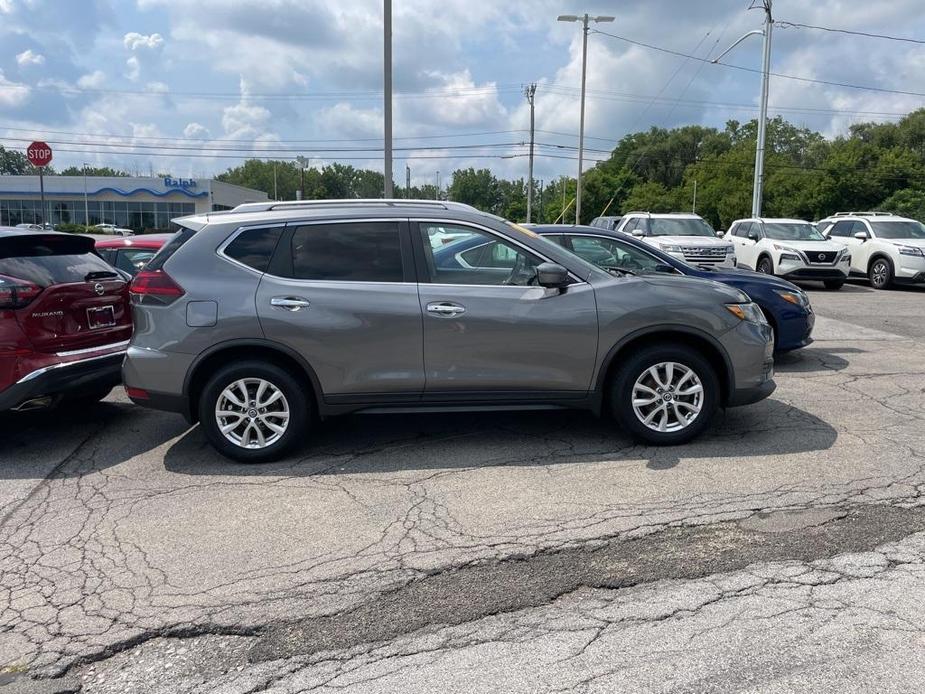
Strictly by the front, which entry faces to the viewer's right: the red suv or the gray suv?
the gray suv

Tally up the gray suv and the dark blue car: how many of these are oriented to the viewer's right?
2

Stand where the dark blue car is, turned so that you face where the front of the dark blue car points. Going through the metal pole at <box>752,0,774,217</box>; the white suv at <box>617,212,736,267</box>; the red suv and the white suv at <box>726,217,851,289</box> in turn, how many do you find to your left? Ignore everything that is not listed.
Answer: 3

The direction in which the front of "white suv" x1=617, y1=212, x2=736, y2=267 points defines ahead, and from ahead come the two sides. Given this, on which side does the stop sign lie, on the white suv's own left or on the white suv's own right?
on the white suv's own right

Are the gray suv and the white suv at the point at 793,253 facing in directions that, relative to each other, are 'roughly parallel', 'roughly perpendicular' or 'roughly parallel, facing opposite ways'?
roughly perpendicular

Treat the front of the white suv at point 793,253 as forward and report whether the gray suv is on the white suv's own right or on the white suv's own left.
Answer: on the white suv's own right

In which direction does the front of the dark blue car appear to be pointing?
to the viewer's right

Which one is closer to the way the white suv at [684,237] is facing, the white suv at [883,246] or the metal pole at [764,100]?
the white suv

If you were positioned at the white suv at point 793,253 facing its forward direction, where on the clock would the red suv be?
The red suv is roughly at 2 o'clock from the white suv.

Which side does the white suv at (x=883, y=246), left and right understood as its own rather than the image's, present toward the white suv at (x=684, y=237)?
right

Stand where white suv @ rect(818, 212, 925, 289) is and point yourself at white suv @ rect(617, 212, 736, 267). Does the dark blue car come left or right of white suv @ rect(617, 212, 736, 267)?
left

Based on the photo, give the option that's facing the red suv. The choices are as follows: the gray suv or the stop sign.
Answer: the stop sign

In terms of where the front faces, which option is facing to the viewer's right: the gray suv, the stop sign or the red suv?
the gray suv

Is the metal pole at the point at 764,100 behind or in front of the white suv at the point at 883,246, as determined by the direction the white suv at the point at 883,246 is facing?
behind

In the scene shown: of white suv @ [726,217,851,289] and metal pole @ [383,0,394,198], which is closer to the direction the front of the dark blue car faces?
the white suv

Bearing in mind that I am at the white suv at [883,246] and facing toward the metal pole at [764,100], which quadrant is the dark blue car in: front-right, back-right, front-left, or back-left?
back-left
